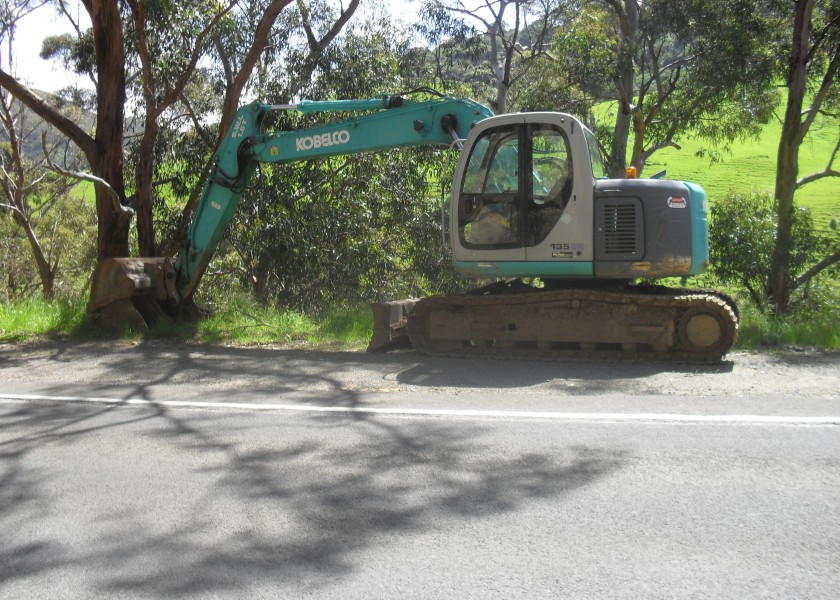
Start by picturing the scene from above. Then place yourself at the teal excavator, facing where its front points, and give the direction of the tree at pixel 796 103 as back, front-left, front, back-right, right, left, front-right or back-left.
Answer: back-right

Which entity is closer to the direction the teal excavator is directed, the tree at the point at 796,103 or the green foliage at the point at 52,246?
the green foliage

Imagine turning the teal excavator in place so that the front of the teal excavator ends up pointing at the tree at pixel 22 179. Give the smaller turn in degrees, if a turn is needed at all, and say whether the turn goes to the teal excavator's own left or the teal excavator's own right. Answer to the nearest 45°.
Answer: approximately 45° to the teal excavator's own right

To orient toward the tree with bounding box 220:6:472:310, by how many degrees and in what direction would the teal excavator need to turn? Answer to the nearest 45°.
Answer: approximately 90° to its right

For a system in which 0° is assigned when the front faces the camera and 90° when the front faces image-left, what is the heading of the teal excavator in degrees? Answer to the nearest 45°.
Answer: approximately 90°

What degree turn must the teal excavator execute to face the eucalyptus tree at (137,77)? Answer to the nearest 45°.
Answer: approximately 45° to its right

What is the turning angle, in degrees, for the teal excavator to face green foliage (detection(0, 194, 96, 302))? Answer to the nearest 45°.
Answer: approximately 45° to its right

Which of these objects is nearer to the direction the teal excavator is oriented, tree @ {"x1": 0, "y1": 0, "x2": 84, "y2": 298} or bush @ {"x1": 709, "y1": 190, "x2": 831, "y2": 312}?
the tree

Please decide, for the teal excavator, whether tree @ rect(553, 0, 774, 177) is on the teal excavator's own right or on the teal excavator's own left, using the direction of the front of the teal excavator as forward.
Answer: on the teal excavator's own right

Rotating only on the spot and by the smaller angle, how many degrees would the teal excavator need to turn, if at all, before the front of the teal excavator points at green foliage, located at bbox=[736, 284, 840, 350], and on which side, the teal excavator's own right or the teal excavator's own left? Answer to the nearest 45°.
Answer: approximately 180°
